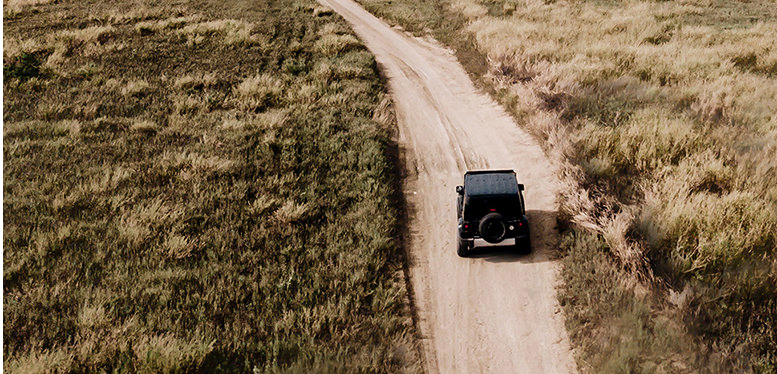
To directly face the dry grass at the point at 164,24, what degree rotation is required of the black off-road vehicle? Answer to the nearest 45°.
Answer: approximately 45° to its left

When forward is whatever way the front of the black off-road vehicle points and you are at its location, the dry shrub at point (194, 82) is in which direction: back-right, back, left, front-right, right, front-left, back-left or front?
front-left

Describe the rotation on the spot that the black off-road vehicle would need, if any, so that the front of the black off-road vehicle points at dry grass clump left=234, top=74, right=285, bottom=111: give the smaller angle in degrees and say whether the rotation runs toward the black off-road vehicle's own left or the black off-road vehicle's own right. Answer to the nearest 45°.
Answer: approximately 45° to the black off-road vehicle's own left

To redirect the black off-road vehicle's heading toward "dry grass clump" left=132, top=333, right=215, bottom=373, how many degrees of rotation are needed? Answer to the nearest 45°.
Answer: approximately 135° to its left

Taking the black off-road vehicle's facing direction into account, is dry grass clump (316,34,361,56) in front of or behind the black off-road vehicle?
in front

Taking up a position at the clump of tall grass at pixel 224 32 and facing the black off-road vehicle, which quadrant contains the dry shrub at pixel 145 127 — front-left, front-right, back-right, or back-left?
front-right

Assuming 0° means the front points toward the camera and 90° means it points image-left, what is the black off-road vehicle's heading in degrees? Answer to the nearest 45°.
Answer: approximately 180°

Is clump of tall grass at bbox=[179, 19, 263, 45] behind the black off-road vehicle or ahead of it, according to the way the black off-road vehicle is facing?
ahead

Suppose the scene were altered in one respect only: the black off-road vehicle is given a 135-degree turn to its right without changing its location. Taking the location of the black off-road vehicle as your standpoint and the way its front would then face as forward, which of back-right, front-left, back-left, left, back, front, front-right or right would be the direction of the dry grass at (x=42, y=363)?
right

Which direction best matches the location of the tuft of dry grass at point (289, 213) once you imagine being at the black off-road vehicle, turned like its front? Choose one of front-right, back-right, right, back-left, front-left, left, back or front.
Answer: left
